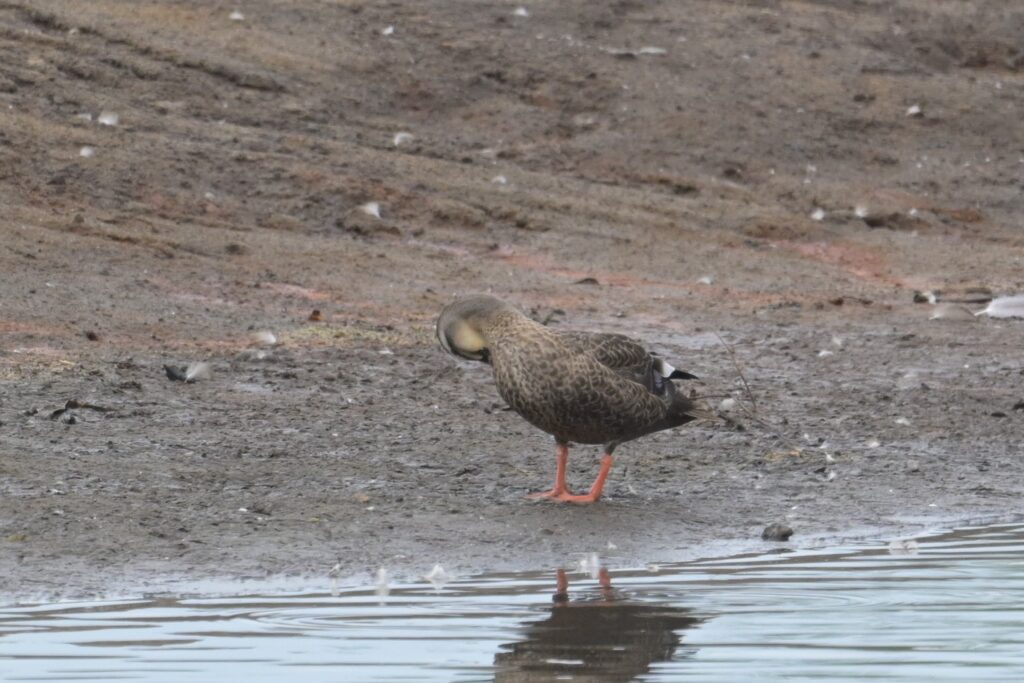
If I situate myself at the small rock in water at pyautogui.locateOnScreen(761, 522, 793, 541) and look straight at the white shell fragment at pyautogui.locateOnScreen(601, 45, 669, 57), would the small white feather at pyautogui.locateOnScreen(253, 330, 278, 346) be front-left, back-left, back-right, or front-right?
front-left

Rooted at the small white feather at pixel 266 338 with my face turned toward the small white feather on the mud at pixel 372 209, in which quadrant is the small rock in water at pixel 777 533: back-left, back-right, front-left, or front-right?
back-right

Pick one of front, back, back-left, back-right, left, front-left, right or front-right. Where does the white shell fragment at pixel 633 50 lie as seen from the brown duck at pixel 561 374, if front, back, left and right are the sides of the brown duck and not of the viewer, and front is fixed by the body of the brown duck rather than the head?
right

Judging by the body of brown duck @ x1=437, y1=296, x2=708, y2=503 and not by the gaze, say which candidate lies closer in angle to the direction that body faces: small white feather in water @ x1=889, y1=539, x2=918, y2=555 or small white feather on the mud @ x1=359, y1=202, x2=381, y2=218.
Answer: the small white feather on the mud

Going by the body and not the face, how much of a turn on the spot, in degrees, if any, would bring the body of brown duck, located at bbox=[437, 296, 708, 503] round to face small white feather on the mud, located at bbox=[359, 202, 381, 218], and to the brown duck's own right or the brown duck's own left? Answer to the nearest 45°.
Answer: approximately 90° to the brown duck's own right

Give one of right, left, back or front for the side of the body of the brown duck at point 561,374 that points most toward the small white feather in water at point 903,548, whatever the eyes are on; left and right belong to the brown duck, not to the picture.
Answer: back

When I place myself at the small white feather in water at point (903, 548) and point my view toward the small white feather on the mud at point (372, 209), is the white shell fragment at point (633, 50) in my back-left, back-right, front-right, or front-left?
front-right

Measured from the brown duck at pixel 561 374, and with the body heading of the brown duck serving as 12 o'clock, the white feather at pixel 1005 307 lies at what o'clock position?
The white feather is roughly at 4 o'clock from the brown duck.

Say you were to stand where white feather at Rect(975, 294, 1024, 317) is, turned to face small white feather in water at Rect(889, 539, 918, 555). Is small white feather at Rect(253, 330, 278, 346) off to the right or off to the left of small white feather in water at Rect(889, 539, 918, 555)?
right

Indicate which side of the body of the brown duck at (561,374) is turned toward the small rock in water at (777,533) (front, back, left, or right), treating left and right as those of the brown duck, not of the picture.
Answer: back

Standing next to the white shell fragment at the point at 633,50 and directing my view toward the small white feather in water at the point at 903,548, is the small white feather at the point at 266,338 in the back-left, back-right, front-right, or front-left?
front-right

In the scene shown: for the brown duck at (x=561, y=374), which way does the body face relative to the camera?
to the viewer's left
